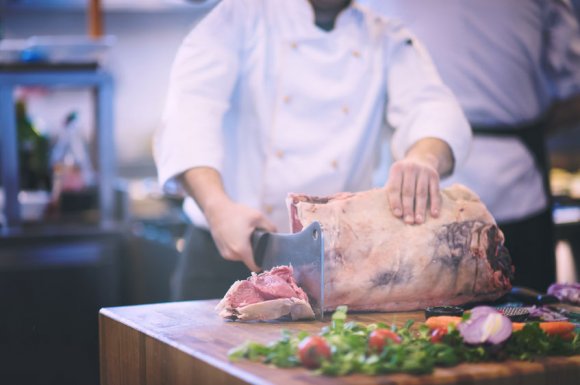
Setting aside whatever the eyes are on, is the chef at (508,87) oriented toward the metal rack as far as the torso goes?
no

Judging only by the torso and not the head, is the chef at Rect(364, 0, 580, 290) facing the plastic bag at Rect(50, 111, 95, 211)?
no

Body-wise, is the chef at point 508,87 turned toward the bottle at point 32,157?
no
